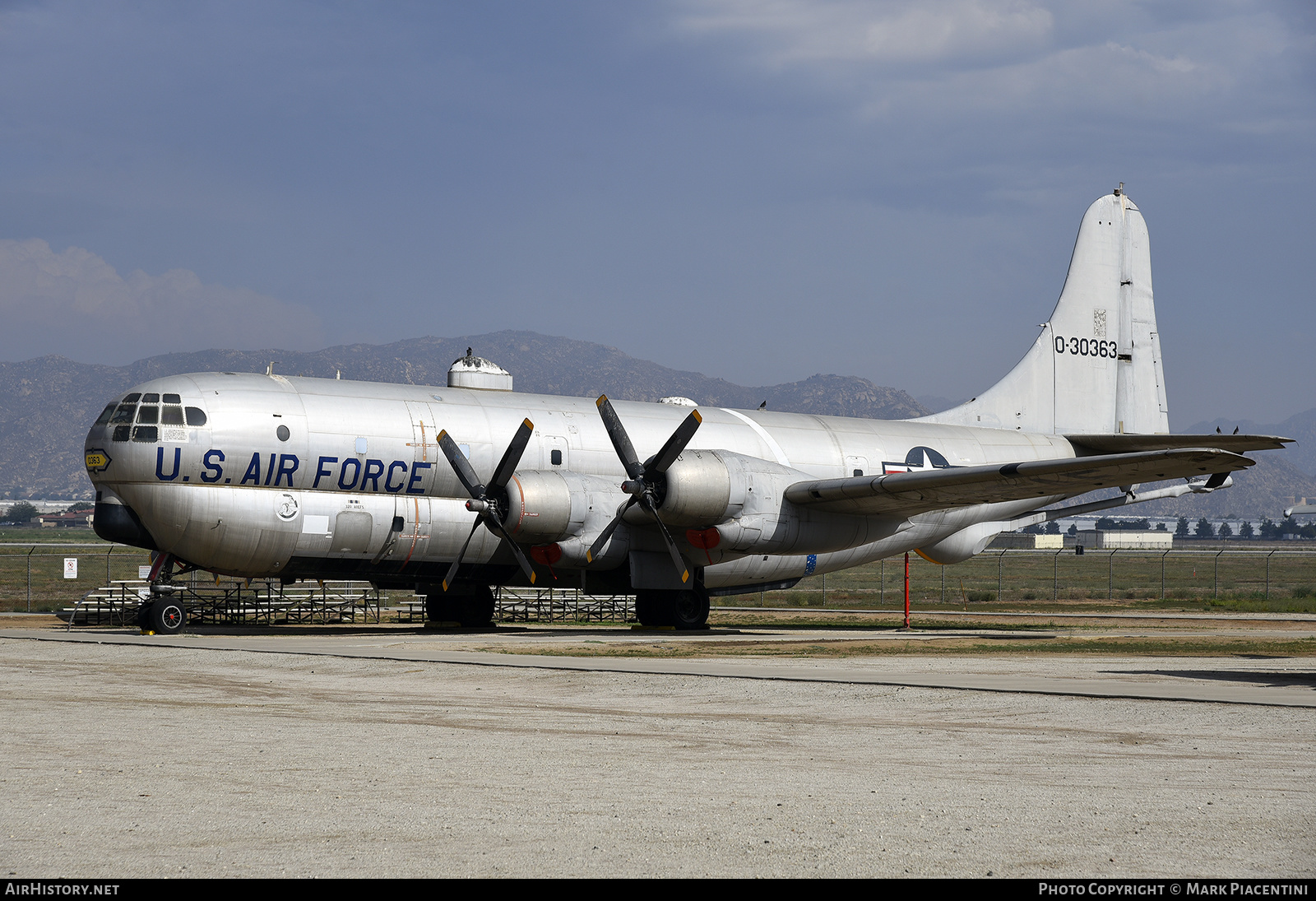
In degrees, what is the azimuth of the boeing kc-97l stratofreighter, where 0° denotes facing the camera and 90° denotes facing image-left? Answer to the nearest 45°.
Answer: approximately 45°
